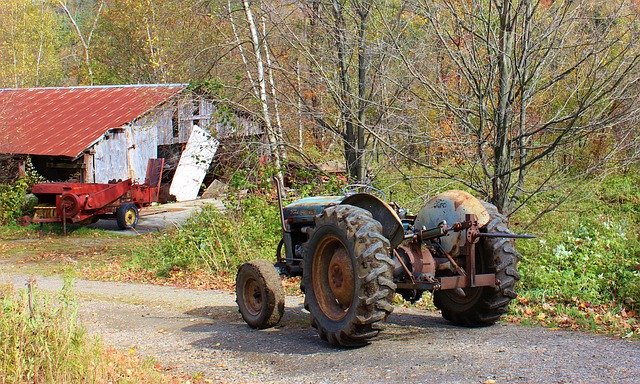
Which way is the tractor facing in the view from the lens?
facing away from the viewer and to the left of the viewer

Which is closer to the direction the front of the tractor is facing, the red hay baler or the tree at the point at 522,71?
the red hay baler

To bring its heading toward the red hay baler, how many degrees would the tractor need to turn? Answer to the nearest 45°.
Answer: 0° — it already faces it

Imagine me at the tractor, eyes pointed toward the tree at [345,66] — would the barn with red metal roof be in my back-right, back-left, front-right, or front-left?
front-left

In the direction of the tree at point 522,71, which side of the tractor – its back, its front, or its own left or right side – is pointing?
right

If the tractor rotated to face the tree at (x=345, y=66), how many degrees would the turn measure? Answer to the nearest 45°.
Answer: approximately 45° to its right

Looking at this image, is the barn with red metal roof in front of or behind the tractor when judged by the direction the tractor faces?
in front

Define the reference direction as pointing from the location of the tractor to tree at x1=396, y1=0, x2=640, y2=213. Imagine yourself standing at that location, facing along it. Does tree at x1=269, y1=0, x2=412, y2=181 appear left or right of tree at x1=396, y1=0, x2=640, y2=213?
left

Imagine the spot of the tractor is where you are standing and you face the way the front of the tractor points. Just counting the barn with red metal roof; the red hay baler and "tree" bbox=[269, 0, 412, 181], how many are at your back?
0
